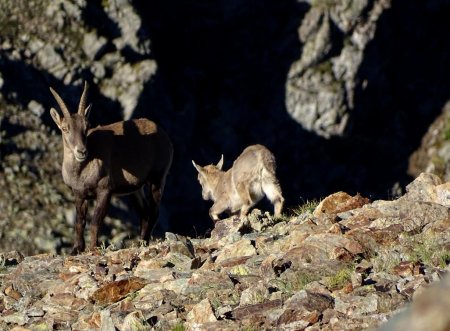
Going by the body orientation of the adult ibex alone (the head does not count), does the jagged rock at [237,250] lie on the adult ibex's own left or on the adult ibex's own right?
on the adult ibex's own left

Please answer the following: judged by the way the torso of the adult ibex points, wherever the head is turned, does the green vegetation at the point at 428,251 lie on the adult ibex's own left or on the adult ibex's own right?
on the adult ibex's own left

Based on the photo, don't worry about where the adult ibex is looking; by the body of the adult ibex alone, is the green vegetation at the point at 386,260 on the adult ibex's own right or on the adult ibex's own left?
on the adult ibex's own left

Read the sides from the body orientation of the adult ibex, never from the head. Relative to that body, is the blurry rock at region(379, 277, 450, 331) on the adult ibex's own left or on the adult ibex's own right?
on the adult ibex's own left

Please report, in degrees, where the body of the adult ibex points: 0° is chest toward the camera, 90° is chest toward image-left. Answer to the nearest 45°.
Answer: approximately 45°
